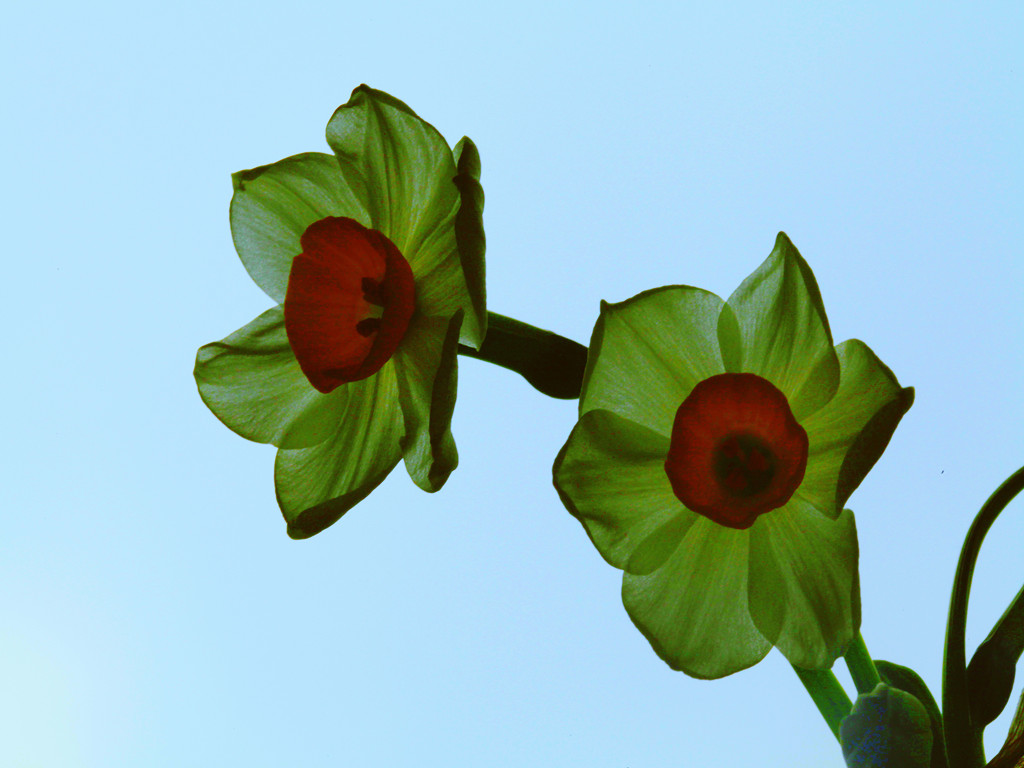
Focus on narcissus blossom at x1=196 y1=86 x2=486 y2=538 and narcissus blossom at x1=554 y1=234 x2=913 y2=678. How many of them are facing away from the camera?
0

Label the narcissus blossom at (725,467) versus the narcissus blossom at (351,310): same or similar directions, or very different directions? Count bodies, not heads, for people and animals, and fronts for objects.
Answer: same or similar directions

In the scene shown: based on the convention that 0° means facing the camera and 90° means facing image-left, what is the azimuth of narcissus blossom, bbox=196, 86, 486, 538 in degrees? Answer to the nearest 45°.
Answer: approximately 45°

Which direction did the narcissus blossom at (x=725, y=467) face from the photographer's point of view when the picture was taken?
facing the viewer
